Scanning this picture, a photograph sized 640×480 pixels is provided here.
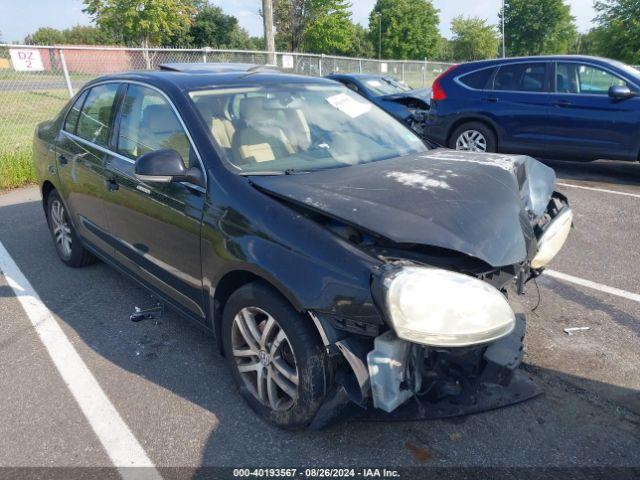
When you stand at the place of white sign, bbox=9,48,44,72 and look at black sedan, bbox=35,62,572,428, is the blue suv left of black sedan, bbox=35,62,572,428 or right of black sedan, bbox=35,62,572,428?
left

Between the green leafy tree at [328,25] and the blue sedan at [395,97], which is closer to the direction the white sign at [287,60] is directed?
the blue sedan

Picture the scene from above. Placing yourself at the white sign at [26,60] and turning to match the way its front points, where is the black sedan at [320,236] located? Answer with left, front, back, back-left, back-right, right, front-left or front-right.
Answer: front

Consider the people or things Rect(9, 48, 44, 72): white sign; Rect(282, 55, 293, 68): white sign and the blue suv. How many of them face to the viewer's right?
1

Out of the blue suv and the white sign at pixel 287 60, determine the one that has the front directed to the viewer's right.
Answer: the blue suv

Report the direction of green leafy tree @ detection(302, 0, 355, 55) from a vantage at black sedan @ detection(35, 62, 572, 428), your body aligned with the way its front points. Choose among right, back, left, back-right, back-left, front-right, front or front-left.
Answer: back-left

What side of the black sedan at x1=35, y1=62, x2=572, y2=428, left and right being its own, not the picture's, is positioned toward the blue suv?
left

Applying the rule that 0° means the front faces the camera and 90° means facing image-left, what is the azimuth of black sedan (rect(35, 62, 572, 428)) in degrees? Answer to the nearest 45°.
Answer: approximately 315°

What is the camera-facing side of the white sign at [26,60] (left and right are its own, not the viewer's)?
front

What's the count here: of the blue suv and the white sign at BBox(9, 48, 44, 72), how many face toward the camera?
1

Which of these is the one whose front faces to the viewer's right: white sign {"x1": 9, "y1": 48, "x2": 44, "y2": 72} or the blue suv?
the blue suv

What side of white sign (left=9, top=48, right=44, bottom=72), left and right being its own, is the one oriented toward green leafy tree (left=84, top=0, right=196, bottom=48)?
back

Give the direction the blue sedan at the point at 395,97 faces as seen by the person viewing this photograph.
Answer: facing the viewer and to the right of the viewer

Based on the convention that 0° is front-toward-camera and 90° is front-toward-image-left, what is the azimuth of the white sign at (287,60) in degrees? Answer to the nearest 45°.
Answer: approximately 0°

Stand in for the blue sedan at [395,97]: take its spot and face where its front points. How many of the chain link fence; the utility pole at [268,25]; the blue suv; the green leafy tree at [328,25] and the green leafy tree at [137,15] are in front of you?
1

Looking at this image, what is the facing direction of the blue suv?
to the viewer's right

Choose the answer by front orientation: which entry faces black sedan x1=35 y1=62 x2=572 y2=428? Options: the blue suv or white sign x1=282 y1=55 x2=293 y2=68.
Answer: the white sign

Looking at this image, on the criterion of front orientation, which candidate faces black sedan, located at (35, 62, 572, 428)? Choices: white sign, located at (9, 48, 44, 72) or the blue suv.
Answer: the white sign

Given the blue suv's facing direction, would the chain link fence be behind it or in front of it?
behind
